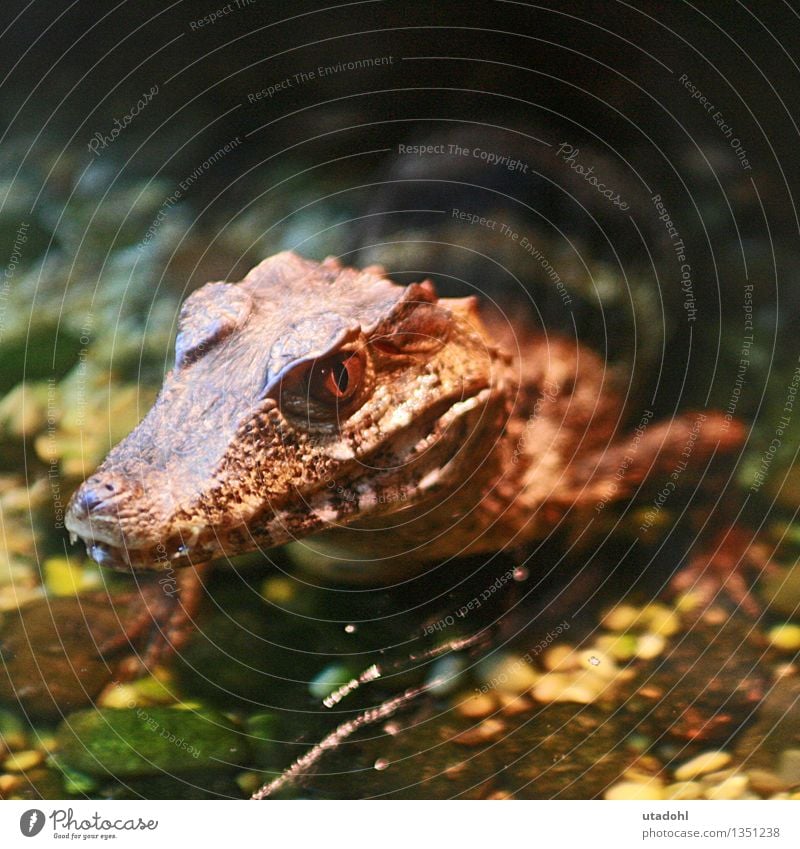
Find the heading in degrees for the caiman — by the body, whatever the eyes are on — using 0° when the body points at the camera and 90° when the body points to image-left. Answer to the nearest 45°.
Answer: approximately 45°
